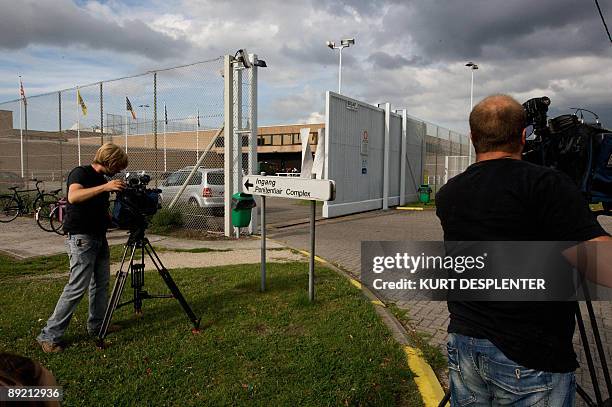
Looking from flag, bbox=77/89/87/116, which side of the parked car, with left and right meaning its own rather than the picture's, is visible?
front

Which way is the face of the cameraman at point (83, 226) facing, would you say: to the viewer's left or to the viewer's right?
to the viewer's right

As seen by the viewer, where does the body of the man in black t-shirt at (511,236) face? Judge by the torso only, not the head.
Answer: away from the camera

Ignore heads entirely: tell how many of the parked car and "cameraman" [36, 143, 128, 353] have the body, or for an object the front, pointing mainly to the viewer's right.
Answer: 1

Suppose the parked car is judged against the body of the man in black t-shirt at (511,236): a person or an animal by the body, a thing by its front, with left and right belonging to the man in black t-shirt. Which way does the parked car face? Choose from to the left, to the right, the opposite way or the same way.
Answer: to the left

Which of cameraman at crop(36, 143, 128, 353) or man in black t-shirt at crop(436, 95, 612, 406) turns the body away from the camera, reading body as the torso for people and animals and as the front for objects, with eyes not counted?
the man in black t-shirt

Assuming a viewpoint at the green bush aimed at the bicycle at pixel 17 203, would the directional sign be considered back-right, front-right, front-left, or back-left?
back-left

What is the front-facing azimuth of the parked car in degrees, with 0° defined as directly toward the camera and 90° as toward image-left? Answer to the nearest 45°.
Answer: approximately 135°

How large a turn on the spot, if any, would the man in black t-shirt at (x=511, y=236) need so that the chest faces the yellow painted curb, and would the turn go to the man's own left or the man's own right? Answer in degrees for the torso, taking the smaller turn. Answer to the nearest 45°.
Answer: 0° — they already face it

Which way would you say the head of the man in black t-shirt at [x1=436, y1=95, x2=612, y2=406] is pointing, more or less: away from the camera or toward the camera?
away from the camera

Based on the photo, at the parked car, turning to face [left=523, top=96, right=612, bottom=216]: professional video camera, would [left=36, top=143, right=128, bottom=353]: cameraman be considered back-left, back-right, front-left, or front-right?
front-right

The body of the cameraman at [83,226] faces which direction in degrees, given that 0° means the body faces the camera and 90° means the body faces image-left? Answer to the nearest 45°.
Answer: approximately 270°

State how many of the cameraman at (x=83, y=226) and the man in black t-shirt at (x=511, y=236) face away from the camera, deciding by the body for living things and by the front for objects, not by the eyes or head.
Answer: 1

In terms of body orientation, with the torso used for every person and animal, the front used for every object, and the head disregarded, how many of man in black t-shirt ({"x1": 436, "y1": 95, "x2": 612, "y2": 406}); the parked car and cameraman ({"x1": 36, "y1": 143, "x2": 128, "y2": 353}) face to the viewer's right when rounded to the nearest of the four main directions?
1
